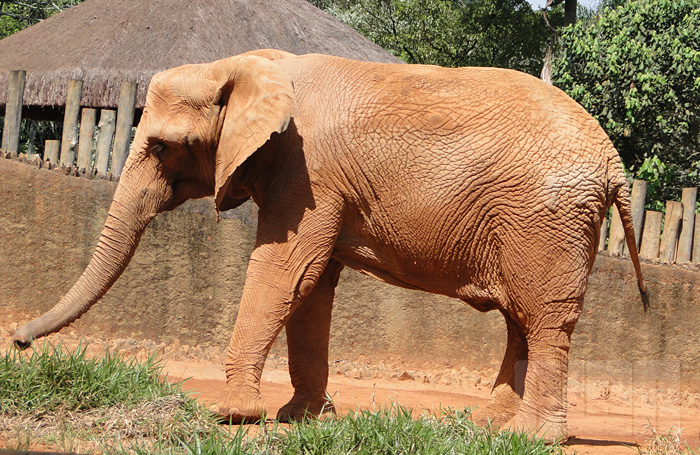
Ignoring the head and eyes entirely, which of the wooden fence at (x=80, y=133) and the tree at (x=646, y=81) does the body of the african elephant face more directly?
the wooden fence

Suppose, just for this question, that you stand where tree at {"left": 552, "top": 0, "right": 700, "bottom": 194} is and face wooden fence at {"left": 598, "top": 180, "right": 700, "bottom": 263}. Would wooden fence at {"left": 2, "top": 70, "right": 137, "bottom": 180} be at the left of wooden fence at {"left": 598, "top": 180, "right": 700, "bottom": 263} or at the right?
right

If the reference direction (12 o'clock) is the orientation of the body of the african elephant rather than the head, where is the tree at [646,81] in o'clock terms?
The tree is roughly at 4 o'clock from the african elephant.

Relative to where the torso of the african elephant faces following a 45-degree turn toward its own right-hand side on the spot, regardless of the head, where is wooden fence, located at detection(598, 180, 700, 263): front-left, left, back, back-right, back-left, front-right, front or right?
right

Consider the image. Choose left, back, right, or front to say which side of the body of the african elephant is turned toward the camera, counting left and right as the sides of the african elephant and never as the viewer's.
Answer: left

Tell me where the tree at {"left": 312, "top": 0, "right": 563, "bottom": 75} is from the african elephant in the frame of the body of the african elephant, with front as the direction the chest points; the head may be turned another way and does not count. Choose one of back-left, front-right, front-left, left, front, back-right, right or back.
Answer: right

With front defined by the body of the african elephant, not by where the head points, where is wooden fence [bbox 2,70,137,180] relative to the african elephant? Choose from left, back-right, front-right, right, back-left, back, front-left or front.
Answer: front-right

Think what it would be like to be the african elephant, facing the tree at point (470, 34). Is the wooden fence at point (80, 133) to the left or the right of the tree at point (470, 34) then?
left

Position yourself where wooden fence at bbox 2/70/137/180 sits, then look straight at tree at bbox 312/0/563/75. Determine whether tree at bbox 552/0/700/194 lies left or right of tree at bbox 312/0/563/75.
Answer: right
